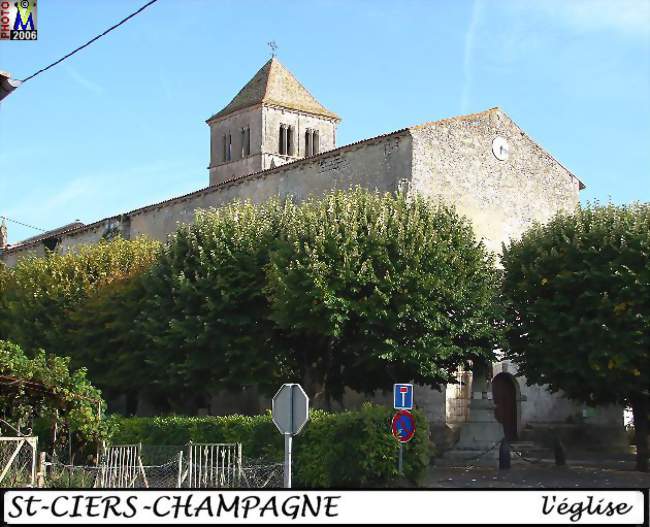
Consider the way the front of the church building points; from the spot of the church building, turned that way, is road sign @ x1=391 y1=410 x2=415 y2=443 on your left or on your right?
on your right

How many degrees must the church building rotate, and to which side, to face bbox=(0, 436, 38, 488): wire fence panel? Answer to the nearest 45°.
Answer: approximately 90° to its right

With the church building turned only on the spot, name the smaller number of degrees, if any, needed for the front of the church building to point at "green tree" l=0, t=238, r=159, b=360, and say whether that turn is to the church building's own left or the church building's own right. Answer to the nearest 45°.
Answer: approximately 135° to the church building's own right

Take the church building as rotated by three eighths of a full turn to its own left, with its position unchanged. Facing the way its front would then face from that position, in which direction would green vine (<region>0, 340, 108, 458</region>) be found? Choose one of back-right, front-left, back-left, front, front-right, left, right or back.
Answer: back-left

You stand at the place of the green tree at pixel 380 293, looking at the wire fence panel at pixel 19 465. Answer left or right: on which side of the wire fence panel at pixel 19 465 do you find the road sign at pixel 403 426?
left

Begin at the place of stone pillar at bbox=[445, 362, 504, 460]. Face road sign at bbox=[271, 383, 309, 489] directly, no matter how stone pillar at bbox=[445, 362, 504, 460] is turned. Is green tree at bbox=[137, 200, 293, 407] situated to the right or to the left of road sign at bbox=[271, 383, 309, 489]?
right

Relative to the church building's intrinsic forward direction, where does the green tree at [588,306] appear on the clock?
The green tree is roughly at 1 o'clock from the church building.

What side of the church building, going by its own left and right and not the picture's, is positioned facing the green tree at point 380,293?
right

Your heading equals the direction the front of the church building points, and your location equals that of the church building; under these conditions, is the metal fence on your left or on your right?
on your right

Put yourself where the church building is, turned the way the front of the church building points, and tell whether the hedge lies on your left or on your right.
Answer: on your right
